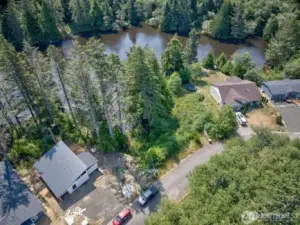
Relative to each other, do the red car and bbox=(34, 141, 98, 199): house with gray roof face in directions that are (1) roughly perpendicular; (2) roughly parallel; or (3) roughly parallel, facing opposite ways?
roughly perpendicular

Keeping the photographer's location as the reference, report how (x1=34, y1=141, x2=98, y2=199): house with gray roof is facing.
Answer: facing the viewer and to the right of the viewer

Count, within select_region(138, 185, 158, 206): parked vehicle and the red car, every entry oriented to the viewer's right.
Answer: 0

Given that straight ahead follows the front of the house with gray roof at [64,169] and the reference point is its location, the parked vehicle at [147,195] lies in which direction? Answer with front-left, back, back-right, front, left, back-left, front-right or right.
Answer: front
